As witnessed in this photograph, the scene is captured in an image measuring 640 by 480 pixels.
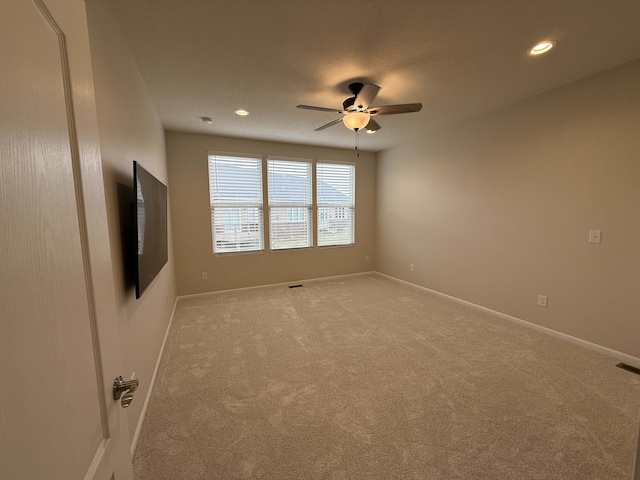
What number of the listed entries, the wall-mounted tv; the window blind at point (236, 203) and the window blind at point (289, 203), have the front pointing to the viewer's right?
1

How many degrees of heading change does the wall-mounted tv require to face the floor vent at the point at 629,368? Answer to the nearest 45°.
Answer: approximately 45° to its right

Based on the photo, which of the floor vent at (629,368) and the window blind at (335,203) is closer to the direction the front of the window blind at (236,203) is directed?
the floor vent

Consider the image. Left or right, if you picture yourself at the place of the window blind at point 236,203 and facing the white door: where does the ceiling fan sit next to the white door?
left

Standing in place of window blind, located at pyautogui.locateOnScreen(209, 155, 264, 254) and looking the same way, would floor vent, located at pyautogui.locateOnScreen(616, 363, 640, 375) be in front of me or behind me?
in front

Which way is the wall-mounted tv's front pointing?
to the viewer's right

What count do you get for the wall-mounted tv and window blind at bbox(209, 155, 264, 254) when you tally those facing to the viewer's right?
1

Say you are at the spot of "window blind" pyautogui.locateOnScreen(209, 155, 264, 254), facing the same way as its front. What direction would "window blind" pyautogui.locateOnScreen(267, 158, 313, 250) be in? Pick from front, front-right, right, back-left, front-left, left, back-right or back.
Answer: left

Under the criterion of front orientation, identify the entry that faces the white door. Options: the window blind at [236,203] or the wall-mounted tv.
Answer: the window blind
